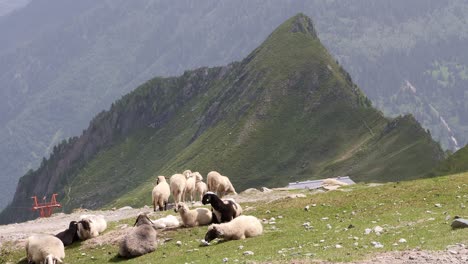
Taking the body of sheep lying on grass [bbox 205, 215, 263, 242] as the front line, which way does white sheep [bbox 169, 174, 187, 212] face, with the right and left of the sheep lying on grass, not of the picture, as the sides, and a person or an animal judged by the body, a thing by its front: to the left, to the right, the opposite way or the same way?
to the right

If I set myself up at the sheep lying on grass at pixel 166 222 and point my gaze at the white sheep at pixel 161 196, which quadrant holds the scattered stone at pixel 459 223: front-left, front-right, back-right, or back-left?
back-right

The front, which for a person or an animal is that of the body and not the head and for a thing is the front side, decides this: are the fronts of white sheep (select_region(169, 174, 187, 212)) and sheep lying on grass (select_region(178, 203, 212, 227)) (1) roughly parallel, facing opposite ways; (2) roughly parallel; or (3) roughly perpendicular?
roughly perpendicular

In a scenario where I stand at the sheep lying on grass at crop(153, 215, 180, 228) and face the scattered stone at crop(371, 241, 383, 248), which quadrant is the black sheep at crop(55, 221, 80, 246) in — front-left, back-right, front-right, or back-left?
back-right

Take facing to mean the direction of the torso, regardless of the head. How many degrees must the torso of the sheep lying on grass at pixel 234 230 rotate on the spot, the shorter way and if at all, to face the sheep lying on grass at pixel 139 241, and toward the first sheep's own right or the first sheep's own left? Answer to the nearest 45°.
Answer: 0° — it already faces it

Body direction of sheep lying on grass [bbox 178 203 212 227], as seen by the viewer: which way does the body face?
to the viewer's left

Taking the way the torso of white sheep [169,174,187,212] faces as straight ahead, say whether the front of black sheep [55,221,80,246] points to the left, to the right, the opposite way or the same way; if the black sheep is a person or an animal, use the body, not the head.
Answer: to the right
